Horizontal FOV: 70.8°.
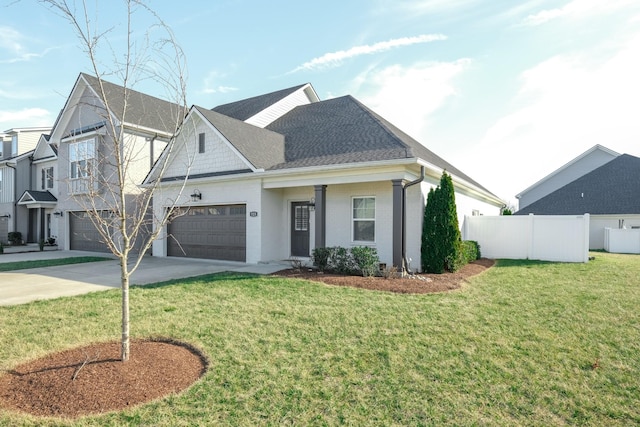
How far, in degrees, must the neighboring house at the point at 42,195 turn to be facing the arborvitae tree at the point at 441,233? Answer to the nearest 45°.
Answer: approximately 45° to its left

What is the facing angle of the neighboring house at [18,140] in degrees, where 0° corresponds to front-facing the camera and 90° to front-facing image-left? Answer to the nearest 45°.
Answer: approximately 45°

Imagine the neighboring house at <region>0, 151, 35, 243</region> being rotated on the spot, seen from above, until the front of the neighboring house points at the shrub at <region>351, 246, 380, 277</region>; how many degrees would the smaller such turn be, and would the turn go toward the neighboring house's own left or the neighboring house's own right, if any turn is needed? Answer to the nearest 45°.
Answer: approximately 45° to the neighboring house's own left

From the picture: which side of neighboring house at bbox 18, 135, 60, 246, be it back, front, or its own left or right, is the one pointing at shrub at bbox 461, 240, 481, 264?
left

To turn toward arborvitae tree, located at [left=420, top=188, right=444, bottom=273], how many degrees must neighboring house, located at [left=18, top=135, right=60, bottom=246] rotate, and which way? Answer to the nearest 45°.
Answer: approximately 45° to its left

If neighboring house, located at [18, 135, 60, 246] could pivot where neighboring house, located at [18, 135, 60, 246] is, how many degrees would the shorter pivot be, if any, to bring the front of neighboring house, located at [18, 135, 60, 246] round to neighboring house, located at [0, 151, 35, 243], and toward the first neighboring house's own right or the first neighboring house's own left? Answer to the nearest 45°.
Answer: approximately 90° to the first neighboring house's own right
